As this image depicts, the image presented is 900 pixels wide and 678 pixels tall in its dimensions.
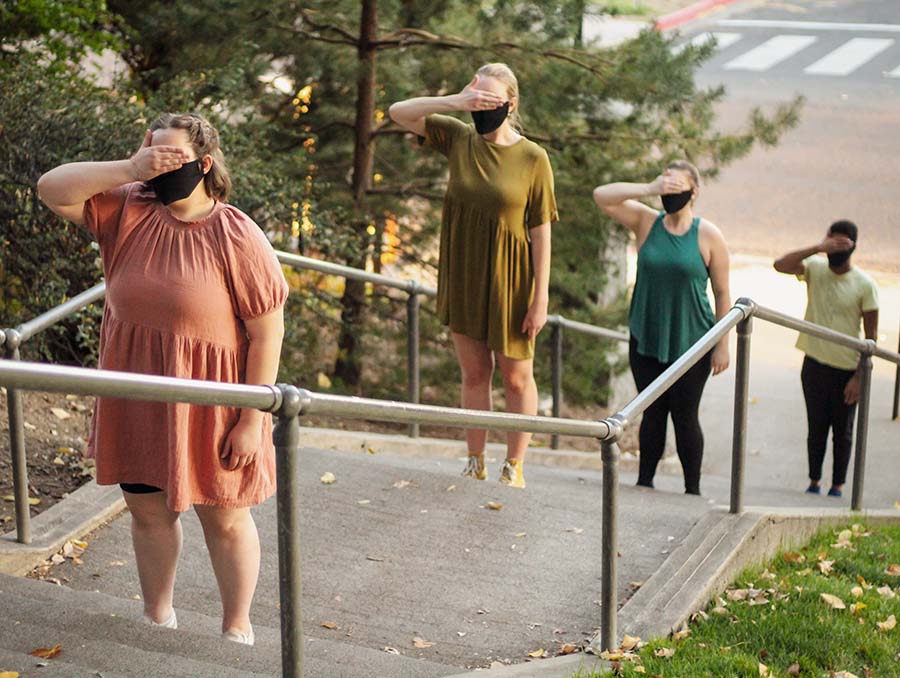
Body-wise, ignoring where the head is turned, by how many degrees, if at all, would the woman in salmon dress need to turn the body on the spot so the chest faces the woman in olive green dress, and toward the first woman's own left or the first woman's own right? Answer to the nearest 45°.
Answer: approximately 180°

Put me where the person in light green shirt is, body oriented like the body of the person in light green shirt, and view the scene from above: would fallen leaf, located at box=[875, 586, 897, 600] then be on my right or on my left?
on my left

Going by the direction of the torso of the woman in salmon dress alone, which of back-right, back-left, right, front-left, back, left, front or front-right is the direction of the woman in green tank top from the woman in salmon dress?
back

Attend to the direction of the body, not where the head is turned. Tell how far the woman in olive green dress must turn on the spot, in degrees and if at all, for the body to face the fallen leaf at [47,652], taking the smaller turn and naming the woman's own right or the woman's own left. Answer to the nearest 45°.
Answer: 0° — they already face it

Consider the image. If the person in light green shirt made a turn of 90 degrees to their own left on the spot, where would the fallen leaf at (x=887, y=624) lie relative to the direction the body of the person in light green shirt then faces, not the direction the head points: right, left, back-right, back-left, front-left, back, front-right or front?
front-right

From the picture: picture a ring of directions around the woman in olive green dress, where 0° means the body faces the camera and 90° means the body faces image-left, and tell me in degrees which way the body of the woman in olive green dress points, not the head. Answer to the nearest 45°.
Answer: approximately 45°

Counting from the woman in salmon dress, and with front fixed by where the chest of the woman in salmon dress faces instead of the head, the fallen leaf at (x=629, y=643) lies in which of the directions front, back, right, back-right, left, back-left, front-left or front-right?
back-left

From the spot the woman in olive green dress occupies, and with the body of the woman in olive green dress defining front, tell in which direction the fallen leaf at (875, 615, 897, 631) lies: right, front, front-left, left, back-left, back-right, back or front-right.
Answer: left

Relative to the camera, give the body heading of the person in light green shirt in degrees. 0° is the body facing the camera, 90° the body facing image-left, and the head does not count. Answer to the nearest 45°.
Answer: approximately 45°

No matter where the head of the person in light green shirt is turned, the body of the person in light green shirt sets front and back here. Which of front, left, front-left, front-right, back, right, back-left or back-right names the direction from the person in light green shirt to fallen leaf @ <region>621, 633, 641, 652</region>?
front-left
